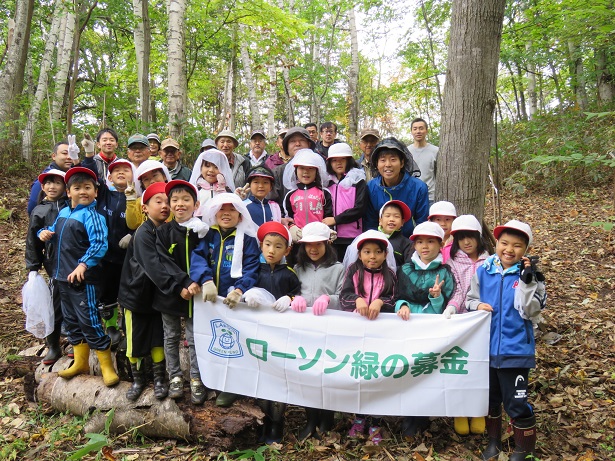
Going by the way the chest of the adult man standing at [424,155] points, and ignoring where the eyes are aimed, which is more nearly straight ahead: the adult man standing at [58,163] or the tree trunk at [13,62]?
the adult man standing

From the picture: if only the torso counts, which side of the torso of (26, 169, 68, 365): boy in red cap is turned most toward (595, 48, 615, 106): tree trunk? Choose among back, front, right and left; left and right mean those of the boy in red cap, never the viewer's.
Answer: left

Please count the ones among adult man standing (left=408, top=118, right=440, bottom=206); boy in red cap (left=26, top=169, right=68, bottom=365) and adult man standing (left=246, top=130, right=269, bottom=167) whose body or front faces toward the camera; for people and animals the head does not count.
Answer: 3

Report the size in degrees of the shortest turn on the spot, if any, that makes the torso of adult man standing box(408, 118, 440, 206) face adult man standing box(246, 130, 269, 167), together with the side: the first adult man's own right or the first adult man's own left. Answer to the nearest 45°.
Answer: approximately 90° to the first adult man's own right

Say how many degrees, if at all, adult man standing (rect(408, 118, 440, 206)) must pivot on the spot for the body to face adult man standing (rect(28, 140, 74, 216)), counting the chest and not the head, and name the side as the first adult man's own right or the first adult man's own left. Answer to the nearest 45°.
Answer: approximately 90° to the first adult man's own right

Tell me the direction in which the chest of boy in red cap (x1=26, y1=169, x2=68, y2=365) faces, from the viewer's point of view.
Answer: toward the camera

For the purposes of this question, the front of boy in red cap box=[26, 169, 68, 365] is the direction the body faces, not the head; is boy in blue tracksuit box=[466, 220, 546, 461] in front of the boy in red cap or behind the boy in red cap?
in front

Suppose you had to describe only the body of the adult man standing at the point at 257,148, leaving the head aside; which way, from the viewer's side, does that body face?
toward the camera

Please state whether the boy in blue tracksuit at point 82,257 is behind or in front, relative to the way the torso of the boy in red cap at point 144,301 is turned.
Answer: behind

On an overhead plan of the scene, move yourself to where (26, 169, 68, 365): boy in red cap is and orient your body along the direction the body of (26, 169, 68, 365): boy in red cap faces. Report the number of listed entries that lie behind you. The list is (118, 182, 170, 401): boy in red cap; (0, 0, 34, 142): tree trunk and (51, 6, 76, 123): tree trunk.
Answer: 2

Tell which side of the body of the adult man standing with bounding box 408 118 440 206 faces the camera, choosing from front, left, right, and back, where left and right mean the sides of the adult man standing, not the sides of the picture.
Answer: front
